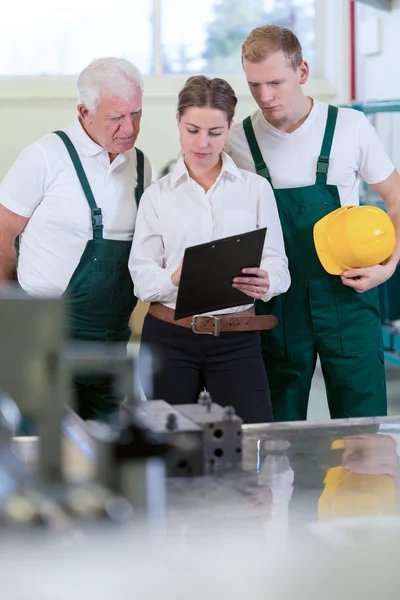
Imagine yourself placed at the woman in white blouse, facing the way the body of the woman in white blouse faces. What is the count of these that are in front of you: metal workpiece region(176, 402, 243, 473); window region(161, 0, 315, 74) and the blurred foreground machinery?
2

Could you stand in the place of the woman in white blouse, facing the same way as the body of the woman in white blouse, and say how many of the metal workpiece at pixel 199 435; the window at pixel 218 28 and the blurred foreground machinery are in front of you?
2

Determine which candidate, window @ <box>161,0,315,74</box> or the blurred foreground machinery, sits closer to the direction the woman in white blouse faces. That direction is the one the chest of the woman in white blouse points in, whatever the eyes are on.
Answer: the blurred foreground machinery

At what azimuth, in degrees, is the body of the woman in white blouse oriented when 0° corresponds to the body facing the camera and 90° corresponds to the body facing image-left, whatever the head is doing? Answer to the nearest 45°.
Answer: approximately 0°

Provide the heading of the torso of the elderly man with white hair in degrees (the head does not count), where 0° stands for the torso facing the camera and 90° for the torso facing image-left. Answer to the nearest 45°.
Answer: approximately 315°

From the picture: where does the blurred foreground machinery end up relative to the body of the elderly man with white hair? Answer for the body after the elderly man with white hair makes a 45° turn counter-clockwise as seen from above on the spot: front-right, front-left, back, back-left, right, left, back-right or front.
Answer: right

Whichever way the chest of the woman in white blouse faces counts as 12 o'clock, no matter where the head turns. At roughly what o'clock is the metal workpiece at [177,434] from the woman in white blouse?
The metal workpiece is roughly at 12 o'clock from the woman in white blouse.

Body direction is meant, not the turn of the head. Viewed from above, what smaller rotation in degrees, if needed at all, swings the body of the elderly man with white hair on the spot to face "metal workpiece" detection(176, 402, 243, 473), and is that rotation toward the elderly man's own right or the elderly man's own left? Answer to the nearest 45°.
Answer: approximately 45° to the elderly man's own right

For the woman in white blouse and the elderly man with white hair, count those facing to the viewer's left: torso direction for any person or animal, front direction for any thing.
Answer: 0

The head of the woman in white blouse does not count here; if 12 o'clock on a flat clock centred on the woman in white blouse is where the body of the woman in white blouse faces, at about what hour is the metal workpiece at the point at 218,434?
The metal workpiece is roughly at 12 o'clock from the woman in white blouse.

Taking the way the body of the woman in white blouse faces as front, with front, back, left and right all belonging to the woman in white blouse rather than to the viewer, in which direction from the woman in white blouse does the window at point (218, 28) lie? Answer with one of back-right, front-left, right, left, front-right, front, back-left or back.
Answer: back
